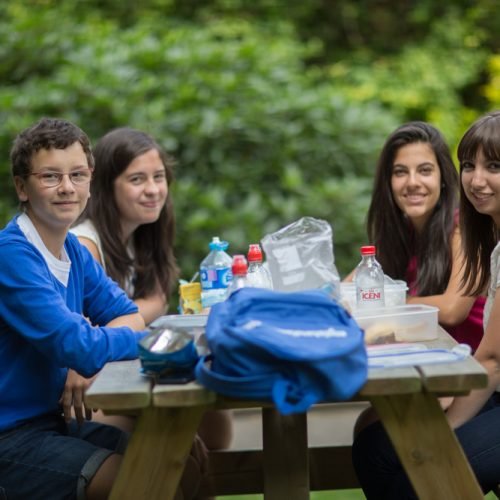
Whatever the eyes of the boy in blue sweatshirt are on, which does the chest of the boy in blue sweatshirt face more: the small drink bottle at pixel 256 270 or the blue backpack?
the blue backpack

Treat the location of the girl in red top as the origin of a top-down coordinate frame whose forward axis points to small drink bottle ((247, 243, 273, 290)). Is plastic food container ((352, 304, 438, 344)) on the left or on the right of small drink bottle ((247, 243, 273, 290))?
left

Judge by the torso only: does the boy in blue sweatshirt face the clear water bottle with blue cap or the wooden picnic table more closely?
the wooden picnic table

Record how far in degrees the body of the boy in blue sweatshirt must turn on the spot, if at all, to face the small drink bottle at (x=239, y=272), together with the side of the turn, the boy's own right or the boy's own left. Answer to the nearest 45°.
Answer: approximately 45° to the boy's own left

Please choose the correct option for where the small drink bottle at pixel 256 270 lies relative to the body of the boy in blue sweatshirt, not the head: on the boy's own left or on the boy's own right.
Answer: on the boy's own left

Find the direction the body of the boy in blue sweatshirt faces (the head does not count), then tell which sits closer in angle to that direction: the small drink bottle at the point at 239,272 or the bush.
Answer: the small drink bottle

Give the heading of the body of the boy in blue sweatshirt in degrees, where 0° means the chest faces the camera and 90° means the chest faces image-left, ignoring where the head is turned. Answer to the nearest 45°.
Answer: approximately 315°

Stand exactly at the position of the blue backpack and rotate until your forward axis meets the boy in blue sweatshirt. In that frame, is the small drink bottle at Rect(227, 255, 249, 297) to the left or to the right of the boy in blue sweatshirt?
right
